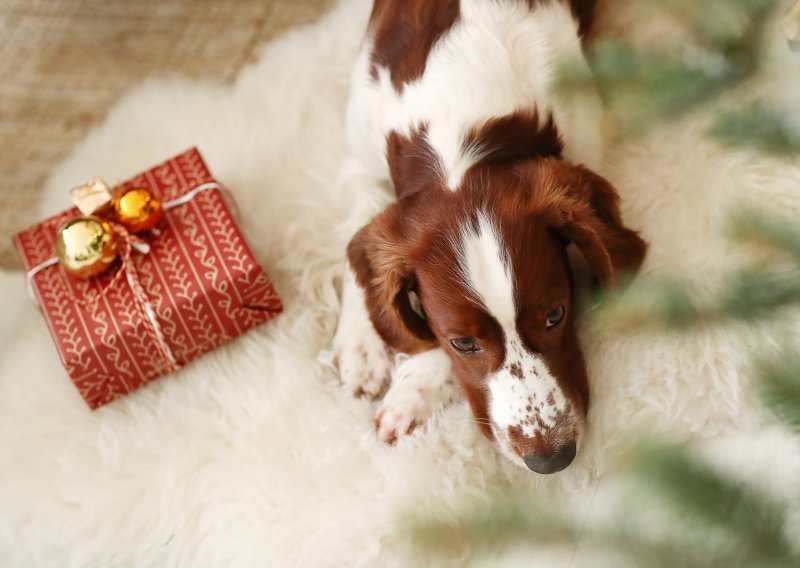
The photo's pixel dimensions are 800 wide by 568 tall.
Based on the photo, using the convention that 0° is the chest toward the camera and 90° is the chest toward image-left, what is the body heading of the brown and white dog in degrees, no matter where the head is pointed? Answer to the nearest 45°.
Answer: approximately 0°

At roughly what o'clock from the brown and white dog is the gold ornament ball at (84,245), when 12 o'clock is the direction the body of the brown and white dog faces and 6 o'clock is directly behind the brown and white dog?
The gold ornament ball is roughly at 3 o'clock from the brown and white dog.

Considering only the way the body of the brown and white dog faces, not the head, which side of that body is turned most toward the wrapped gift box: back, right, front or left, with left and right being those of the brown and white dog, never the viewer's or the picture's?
right

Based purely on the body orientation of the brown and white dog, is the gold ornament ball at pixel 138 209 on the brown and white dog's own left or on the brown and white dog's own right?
on the brown and white dog's own right
